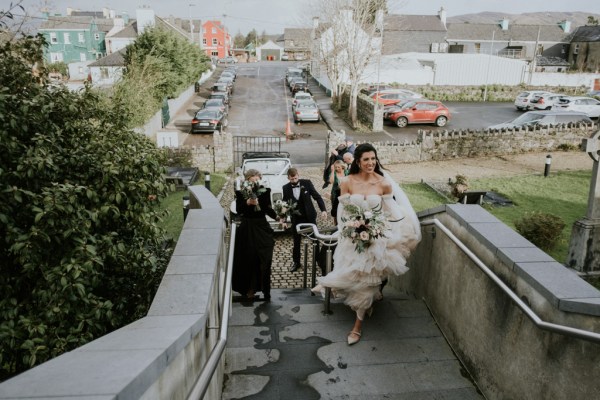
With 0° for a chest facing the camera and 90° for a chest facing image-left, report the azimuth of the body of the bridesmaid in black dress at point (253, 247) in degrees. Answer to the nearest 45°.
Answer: approximately 0°

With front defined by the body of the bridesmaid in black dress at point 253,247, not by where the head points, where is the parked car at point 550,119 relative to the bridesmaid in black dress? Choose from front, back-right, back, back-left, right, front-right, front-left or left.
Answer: back-left

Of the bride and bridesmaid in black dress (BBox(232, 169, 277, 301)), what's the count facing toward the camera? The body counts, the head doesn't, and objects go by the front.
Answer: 2

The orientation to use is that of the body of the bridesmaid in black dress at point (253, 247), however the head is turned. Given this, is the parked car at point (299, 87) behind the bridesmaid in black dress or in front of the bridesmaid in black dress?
behind

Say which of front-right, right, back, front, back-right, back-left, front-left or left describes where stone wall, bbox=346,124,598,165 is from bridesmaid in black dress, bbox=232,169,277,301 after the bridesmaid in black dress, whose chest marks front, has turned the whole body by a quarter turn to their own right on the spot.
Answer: back-right

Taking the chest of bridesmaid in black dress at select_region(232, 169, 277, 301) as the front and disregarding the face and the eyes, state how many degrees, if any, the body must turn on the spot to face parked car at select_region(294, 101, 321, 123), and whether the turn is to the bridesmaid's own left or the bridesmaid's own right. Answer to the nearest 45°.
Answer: approximately 180°

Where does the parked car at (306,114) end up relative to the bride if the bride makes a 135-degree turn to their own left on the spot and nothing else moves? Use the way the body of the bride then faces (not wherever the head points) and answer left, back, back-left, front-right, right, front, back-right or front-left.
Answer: front-left

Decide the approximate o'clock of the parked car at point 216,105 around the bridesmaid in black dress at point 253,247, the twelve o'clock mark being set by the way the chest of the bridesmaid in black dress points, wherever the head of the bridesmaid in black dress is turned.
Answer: The parked car is roughly at 6 o'clock from the bridesmaid in black dress.
